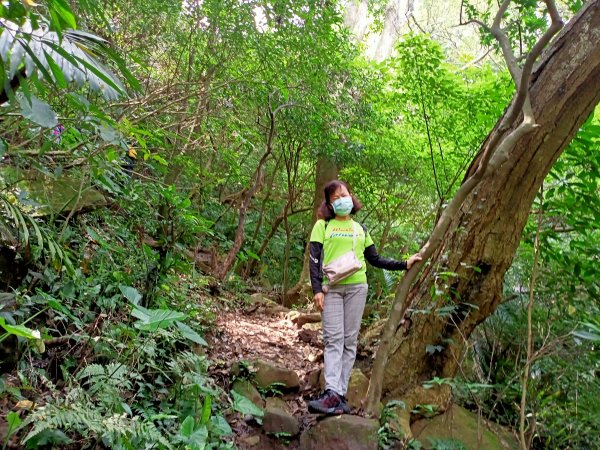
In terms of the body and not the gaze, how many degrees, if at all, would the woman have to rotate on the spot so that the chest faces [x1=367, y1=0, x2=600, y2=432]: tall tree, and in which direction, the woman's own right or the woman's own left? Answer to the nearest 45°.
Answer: approximately 90° to the woman's own left

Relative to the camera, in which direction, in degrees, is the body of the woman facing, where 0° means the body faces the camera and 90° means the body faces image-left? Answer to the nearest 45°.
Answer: approximately 0°

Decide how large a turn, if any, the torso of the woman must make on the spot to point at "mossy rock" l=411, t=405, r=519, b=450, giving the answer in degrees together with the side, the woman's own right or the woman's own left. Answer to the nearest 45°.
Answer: approximately 90° to the woman's own left

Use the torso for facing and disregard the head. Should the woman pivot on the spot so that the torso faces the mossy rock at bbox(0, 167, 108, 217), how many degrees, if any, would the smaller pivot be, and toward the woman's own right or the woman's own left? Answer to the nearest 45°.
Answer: approximately 90° to the woman's own right

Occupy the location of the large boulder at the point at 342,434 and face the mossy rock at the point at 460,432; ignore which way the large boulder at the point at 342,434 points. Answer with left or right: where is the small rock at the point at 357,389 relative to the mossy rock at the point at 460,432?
left
